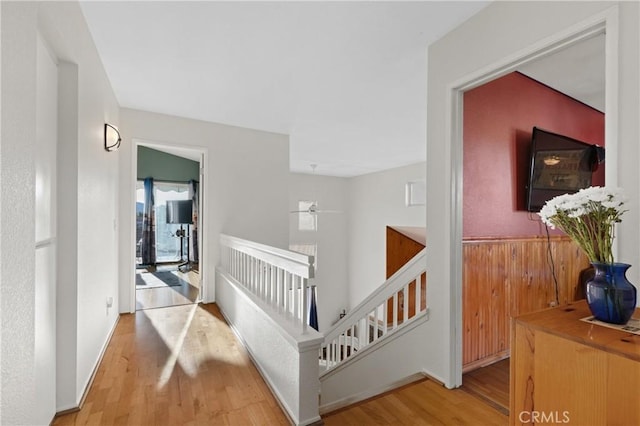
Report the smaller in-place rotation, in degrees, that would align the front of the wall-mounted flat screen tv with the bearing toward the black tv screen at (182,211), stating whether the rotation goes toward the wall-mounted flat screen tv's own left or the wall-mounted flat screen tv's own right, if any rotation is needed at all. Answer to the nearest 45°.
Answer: approximately 135° to the wall-mounted flat screen tv's own right

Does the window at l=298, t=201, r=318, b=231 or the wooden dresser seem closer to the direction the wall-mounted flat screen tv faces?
the wooden dresser

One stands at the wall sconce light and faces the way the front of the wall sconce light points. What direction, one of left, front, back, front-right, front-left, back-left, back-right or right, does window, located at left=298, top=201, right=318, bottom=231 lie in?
front-left

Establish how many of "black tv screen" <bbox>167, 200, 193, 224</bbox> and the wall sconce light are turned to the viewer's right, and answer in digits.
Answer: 1

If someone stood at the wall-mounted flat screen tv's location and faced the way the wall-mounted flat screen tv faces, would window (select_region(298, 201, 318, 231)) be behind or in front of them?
behind

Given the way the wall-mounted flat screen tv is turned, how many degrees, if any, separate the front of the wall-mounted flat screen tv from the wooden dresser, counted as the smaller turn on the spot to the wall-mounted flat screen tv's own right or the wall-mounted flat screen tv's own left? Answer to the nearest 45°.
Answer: approximately 45° to the wall-mounted flat screen tv's own right

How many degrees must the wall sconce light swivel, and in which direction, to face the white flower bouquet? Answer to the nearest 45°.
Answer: approximately 45° to its right

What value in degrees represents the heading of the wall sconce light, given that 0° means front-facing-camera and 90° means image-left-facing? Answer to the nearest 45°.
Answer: approximately 270°
